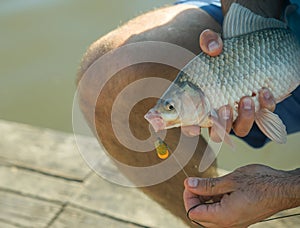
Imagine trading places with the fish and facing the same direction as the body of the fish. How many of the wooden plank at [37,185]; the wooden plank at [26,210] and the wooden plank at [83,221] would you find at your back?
0

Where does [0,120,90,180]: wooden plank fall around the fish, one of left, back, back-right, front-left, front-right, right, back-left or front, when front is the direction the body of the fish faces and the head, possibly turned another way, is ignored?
front-right

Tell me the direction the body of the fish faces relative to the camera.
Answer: to the viewer's left

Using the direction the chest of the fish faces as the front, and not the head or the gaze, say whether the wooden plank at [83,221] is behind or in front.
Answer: in front

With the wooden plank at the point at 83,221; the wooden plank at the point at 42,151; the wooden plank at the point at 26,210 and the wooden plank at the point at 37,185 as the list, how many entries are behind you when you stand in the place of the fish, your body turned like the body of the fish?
0
